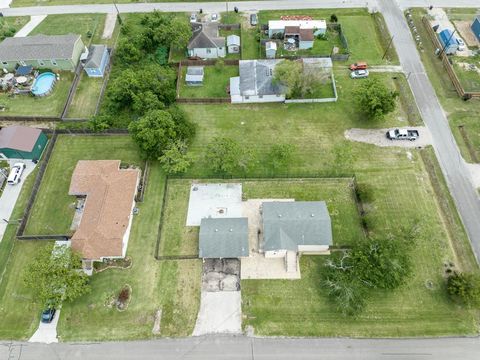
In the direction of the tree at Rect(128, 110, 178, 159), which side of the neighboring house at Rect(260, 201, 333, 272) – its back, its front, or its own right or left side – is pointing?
right

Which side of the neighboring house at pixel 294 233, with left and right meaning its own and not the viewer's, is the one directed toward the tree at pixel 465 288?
left

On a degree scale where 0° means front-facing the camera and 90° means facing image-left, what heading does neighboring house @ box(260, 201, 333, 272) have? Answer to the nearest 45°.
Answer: approximately 0°

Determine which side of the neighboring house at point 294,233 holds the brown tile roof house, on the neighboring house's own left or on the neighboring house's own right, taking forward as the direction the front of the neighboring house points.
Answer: on the neighboring house's own right

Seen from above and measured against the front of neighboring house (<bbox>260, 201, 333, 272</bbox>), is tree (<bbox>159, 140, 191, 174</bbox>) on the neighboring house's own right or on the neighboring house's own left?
on the neighboring house's own right

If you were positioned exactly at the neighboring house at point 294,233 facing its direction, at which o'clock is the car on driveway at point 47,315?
The car on driveway is roughly at 3 o'clock from the neighboring house.

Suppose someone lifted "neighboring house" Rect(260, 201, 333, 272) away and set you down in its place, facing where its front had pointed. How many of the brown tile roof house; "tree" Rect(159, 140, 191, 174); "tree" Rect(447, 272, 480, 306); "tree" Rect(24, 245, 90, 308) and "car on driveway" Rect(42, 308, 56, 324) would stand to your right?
4

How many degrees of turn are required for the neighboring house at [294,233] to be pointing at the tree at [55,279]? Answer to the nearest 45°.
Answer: approximately 90° to its right
